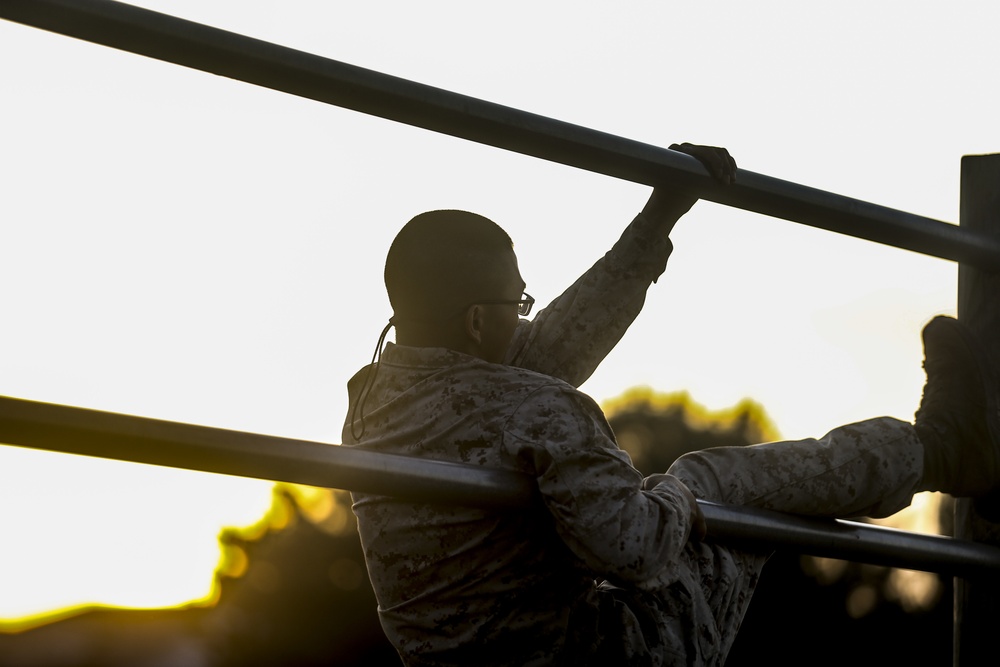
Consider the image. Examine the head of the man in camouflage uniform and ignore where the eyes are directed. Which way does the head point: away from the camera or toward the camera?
away from the camera

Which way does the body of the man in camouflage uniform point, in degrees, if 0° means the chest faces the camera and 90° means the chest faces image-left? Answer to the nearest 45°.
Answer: approximately 225°
